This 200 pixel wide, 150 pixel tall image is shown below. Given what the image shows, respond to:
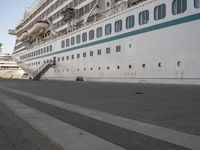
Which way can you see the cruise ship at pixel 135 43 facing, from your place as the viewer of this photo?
facing away from the viewer and to the left of the viewer
